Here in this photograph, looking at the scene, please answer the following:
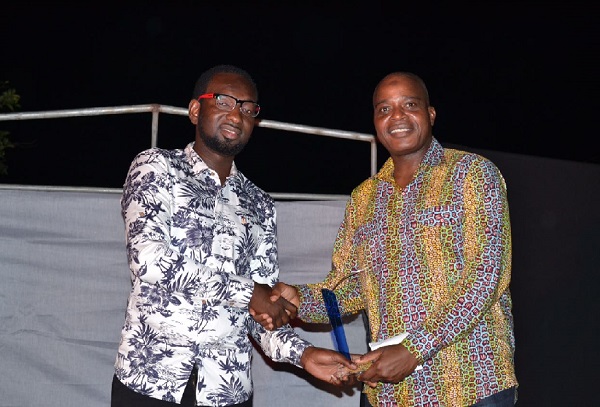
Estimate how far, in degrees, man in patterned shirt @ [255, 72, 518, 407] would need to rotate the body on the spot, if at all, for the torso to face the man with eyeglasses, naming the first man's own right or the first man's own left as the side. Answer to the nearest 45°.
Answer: approximately 45° to the first man's own right

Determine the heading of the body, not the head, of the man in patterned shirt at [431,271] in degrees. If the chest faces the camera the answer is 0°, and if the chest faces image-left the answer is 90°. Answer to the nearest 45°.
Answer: approximately 45°

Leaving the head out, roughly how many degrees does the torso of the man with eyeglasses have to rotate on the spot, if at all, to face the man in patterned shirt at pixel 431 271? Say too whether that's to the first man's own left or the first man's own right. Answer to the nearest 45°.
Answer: approximately 45° to the first man's own left

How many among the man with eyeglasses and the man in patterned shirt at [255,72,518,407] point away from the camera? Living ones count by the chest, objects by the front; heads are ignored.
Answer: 0

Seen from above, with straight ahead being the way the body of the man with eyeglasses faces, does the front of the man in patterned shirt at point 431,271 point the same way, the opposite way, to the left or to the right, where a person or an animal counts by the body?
to the right
